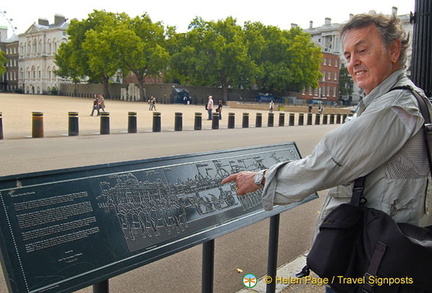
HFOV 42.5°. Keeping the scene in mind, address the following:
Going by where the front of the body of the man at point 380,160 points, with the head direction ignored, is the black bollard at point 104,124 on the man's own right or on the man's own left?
on the man's own right

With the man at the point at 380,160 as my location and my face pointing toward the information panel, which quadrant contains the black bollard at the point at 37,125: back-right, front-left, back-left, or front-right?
front-right

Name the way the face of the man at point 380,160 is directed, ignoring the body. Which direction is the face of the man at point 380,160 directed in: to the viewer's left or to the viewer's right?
to the viewer's left

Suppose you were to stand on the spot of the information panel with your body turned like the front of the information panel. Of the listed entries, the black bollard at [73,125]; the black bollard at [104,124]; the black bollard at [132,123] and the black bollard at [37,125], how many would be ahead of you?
0

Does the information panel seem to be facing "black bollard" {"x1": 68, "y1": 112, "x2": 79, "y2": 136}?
no

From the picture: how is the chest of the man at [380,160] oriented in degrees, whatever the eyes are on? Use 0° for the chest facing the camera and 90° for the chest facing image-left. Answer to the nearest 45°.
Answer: approximately 90°

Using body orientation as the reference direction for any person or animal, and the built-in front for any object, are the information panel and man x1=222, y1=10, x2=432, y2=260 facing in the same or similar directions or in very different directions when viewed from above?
very different directions

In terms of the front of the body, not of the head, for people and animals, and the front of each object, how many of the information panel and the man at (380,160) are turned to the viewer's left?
1

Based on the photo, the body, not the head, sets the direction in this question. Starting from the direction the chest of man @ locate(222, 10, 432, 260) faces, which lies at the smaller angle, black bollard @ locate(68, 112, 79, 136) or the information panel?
the information panel

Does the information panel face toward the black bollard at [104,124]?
no

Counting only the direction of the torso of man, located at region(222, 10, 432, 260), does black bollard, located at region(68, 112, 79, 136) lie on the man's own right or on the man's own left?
on the man's own right

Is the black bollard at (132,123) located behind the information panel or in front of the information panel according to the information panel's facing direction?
behind
